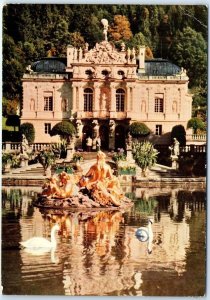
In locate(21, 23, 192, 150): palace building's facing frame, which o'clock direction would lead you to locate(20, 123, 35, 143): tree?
The tree is roughly at 3 o'clock from the palace building.

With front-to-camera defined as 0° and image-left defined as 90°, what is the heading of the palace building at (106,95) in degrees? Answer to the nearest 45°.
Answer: approximately 0°

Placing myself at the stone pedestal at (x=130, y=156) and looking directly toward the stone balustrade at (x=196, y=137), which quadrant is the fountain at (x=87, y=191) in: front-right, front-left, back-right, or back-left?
back-right
